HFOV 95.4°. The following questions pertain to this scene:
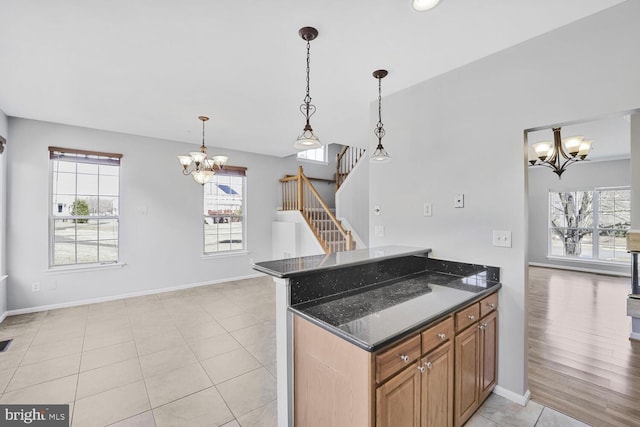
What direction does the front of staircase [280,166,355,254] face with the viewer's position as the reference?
facing the viewer and to the right of the viewer

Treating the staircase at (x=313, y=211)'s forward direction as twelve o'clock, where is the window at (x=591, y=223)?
The window is roughly at 10 o'clock from the staircase.

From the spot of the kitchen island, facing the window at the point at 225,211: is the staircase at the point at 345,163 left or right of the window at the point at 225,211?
right

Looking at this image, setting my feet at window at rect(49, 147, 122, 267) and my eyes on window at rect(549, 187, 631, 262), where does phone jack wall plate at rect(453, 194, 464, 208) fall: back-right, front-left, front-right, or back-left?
front-right

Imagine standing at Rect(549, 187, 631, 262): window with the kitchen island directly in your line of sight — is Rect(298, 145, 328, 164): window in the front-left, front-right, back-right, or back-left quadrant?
front-right

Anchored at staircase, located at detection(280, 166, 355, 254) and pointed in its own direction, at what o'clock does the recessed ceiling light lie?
The recessed ceiling light is roughly at 1 o'clock from the staircase.

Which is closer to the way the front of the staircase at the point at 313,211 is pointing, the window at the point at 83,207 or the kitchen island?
the kitchen island

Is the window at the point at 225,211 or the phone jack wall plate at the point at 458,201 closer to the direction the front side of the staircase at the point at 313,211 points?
the phone jack wall plate

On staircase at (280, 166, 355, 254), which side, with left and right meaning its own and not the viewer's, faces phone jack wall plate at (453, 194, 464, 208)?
front

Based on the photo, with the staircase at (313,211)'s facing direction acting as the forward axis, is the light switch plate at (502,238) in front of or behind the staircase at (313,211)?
in front

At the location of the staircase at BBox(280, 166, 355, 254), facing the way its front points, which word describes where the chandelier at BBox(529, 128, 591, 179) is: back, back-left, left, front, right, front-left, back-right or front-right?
front

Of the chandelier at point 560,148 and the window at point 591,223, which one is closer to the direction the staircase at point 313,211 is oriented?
the chandelier
